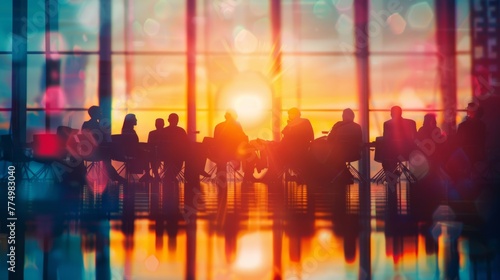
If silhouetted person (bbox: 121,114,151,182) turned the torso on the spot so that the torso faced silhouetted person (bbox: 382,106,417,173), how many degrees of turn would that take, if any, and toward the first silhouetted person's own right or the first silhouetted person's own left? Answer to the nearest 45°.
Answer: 0° — they already face them

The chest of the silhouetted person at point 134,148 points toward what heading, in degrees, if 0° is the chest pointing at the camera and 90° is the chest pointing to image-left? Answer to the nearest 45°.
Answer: approximately 270°

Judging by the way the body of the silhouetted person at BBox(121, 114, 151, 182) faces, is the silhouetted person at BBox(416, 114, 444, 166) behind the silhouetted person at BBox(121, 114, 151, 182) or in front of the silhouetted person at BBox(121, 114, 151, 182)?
in front

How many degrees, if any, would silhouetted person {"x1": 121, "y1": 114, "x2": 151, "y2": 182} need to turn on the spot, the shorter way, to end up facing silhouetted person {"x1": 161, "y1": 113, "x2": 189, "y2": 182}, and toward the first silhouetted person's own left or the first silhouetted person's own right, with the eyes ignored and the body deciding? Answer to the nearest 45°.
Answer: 0° — they already face them

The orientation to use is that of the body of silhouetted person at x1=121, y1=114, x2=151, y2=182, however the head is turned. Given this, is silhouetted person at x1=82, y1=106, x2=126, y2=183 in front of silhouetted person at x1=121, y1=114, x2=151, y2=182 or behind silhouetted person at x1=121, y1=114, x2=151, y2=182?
behind

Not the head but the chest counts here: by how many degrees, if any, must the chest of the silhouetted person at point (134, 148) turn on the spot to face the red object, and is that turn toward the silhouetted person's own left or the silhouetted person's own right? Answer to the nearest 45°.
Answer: approximately 180°
